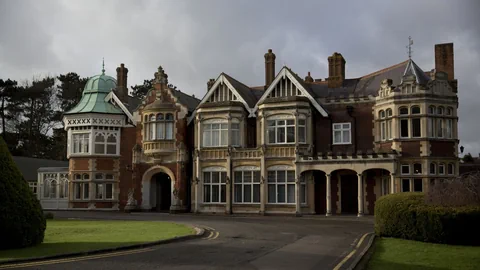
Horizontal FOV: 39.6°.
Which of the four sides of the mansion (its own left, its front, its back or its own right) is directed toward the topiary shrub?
front

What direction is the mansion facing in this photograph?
toward the camera

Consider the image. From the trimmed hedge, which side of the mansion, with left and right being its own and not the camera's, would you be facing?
front

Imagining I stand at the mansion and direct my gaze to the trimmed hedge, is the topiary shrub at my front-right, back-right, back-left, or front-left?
front-right

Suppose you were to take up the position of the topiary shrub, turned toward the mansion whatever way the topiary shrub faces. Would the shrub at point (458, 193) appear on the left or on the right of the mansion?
right
